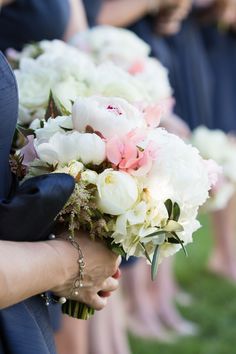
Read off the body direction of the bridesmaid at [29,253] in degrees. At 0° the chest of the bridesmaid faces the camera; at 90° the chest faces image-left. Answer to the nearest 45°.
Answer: approximately 270°

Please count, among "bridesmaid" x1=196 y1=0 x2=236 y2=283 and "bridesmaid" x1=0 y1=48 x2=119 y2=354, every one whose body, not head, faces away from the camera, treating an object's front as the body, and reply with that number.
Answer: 0

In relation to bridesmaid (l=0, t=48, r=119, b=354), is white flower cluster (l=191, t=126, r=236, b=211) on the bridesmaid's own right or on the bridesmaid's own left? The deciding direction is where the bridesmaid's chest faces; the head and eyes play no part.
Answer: on the bridesmaid's own left

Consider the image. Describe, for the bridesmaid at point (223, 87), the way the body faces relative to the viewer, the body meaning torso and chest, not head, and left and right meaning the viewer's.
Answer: facing the viewer and to the right of the viewer
